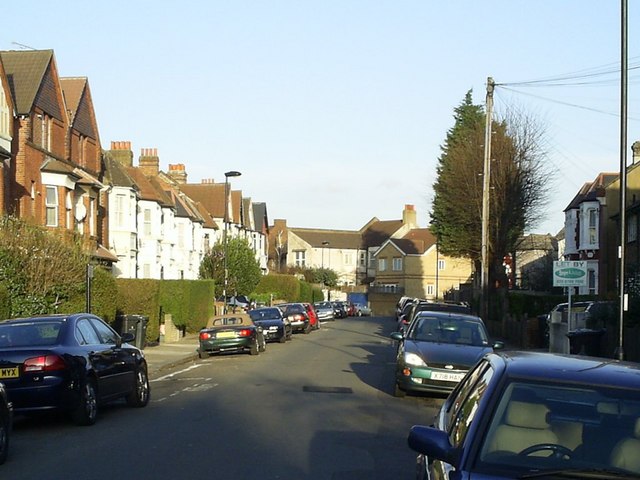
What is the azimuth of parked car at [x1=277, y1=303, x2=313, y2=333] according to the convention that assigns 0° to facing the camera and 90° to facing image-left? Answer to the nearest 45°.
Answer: approximately 180°

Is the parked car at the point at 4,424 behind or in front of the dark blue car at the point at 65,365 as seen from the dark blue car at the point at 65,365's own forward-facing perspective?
behind

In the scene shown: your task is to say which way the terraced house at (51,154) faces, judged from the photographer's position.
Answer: facing the viewer and to the right of the viewer

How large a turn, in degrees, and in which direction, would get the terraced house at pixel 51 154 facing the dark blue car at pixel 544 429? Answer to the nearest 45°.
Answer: approximately 45° to its right

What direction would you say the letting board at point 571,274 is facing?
toward the camera

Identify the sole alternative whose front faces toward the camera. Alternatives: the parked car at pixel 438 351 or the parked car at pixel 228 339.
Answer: the parked car at pixel 438 351

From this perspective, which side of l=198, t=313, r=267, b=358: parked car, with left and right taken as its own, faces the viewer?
back

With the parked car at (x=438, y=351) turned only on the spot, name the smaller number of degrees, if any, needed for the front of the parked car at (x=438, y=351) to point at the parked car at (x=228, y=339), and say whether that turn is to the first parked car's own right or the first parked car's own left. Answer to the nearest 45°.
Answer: approximately 135° to the first parked car's own right

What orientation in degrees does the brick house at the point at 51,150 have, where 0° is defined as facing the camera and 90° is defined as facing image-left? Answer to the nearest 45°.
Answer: approximately 315°

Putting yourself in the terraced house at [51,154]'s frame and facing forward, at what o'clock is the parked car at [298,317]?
The parked car is roughly at 9 o'clock from the terraced house.

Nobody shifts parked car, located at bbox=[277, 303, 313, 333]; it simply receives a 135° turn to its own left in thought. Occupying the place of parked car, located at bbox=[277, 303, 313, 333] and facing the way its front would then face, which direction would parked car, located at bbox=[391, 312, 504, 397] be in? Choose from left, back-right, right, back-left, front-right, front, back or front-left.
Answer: front-left

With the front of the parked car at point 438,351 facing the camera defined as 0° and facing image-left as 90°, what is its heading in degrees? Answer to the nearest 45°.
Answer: approximately 0°

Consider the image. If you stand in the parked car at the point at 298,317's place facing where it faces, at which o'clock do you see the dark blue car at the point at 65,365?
The dark blue car is roughly at 6 o'clock from the parked car.

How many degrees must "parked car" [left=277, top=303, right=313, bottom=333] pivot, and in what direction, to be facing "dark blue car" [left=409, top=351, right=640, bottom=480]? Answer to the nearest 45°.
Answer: approximately 180°

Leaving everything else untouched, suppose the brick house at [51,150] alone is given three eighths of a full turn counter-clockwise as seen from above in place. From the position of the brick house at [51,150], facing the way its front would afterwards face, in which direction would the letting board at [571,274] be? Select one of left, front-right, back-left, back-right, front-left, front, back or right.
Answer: back-right

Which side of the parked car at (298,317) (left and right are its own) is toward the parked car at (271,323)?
back

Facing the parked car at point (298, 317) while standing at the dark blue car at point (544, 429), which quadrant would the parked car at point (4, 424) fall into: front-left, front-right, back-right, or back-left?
front-left

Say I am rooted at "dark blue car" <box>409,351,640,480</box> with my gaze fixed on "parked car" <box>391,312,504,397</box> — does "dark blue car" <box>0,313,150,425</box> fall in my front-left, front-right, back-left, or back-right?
front-left

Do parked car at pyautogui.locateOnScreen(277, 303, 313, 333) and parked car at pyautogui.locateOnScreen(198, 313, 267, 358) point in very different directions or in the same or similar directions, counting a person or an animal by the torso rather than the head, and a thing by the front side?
same or similar directions

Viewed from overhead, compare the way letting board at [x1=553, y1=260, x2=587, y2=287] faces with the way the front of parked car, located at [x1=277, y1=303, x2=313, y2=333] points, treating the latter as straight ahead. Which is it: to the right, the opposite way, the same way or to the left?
the opposite way

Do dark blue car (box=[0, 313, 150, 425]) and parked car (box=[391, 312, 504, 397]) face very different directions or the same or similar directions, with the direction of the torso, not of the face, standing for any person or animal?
very different directions
